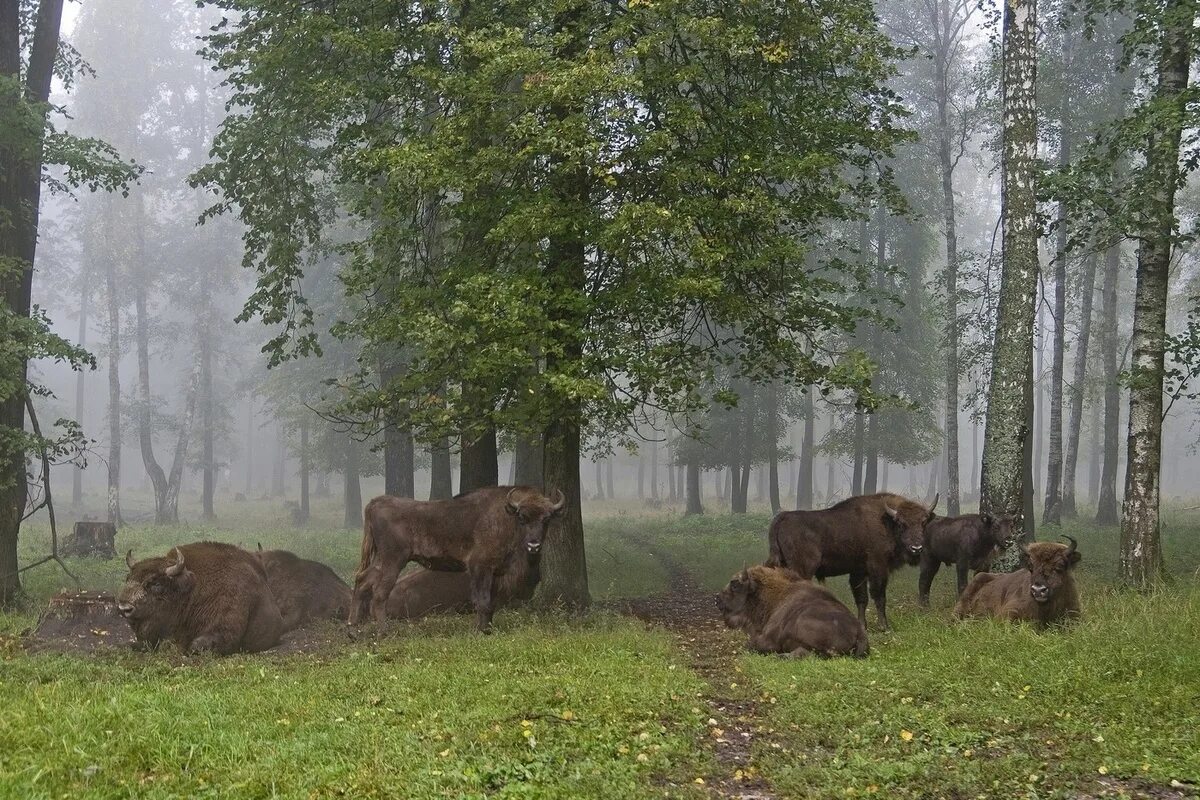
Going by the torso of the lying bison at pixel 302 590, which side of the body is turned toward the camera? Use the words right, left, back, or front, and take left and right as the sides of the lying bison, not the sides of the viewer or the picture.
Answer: left

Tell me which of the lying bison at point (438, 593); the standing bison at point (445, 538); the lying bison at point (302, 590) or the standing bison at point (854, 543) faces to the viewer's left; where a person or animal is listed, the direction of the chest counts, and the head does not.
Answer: the lying bison at point (302, 590)

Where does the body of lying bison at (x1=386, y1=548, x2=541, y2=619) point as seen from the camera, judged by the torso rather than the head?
to the viewer's right

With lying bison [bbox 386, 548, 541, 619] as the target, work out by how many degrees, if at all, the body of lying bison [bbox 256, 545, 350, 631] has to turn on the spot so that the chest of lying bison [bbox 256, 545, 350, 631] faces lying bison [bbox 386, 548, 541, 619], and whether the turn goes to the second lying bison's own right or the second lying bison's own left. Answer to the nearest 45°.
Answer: approximately 180°

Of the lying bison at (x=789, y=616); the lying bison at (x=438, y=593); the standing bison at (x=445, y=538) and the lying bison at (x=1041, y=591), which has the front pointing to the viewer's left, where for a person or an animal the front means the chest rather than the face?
the lying bison at (x=789, y=616)

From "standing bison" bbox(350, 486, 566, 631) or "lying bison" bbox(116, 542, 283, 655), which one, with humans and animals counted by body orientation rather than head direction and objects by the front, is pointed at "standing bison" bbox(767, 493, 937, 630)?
"standing bison" bbox(350, 486, 566, 631)

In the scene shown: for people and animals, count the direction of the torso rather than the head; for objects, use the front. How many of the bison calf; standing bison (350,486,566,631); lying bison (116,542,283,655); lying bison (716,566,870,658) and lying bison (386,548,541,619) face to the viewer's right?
3

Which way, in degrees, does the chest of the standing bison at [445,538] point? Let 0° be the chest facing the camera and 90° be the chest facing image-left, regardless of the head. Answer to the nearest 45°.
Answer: approximately 270°

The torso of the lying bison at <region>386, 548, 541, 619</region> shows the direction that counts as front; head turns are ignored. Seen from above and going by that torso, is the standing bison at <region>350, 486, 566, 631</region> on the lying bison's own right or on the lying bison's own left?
on the lying bison's own right

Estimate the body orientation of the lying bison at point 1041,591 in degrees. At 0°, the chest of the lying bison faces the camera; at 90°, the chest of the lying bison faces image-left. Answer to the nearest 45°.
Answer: approximately 315°

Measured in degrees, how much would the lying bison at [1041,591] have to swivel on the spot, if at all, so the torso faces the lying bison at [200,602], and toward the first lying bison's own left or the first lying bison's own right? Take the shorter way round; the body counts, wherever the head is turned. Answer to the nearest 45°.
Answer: approximately 135° to the first lying bison's own right
